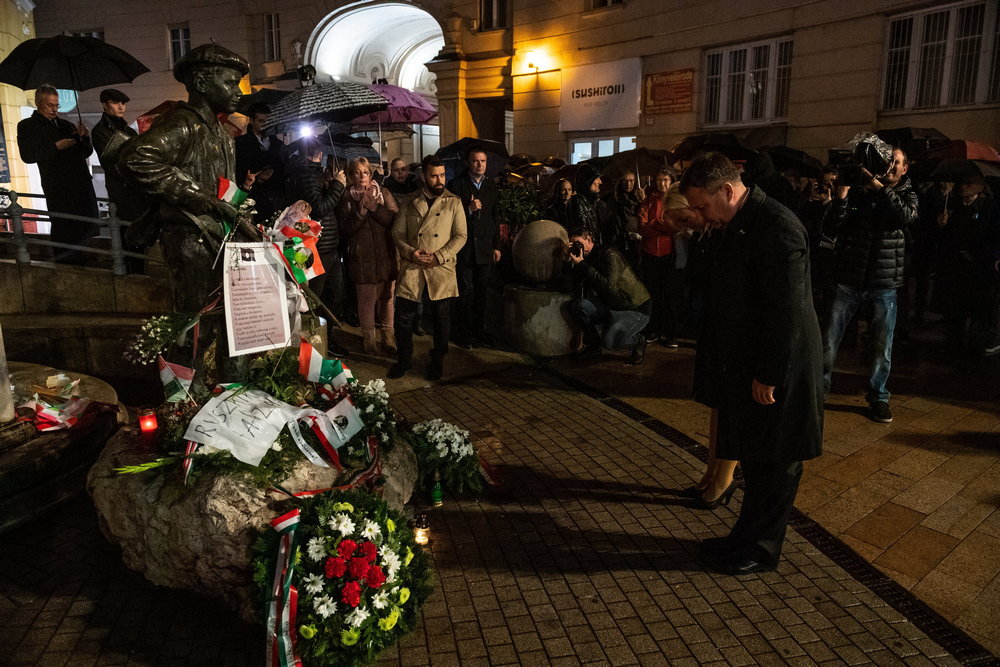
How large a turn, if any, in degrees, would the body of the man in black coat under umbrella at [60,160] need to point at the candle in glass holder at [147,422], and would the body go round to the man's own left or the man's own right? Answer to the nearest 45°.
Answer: approximately 45° to the man's own right

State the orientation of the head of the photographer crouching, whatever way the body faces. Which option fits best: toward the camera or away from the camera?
toward the camera

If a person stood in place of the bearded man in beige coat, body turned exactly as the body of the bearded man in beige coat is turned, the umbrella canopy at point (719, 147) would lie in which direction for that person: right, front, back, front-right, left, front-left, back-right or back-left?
back-left

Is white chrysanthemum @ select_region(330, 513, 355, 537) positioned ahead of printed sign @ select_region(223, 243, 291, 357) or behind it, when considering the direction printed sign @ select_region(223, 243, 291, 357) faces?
ahead

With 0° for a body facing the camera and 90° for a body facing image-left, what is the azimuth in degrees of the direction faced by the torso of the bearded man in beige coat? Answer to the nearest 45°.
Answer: approximately 0°

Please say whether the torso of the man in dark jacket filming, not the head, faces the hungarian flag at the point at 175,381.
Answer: yes

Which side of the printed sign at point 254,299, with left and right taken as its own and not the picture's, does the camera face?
front

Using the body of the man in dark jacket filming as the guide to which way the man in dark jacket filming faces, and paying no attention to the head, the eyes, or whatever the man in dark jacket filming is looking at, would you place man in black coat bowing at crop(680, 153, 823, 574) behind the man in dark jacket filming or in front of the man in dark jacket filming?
in front

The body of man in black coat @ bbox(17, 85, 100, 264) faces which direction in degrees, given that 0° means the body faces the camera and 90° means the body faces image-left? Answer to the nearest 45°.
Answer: approximately 315°

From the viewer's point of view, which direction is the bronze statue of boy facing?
to the viewer's right

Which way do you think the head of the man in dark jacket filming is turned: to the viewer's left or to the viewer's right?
to the viewer's left

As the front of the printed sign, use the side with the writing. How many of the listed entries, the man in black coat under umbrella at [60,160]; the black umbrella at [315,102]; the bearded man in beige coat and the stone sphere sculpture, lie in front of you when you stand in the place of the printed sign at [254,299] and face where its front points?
0

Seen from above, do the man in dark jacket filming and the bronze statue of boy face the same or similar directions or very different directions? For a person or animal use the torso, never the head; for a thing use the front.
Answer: very different directions

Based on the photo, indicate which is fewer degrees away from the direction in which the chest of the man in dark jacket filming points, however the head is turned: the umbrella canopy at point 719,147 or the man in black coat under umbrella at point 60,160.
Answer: the man in black coat under umbrella

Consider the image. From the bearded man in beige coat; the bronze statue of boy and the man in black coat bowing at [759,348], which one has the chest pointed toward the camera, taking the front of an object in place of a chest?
the bearded man in beige coat
